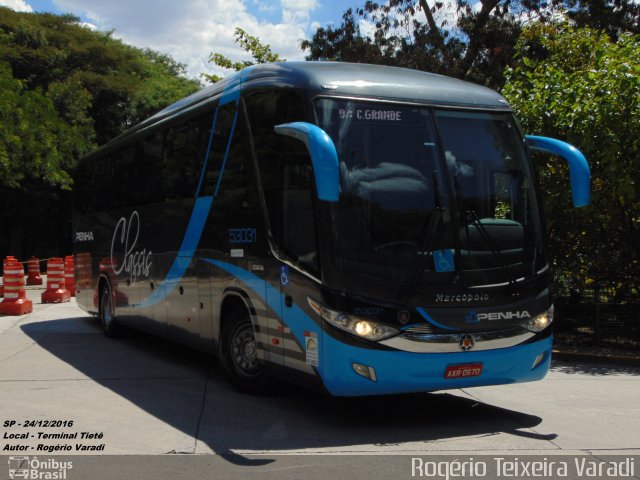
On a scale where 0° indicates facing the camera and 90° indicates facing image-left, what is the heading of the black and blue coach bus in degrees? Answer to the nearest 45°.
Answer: approximately 315°

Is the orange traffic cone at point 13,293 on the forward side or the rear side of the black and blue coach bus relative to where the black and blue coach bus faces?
on the rear side

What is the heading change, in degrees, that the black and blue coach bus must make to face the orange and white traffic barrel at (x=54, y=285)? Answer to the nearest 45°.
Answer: approximately 180°

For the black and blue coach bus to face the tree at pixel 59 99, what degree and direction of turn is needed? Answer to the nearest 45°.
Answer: approximately 180°

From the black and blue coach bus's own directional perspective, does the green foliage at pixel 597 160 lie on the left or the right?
on its left

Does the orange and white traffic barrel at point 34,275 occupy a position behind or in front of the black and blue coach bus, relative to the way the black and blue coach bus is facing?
behind

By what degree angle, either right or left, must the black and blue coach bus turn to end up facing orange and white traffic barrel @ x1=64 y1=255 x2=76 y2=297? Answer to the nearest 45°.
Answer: approximately 180°

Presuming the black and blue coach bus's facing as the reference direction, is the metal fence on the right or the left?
on its left
